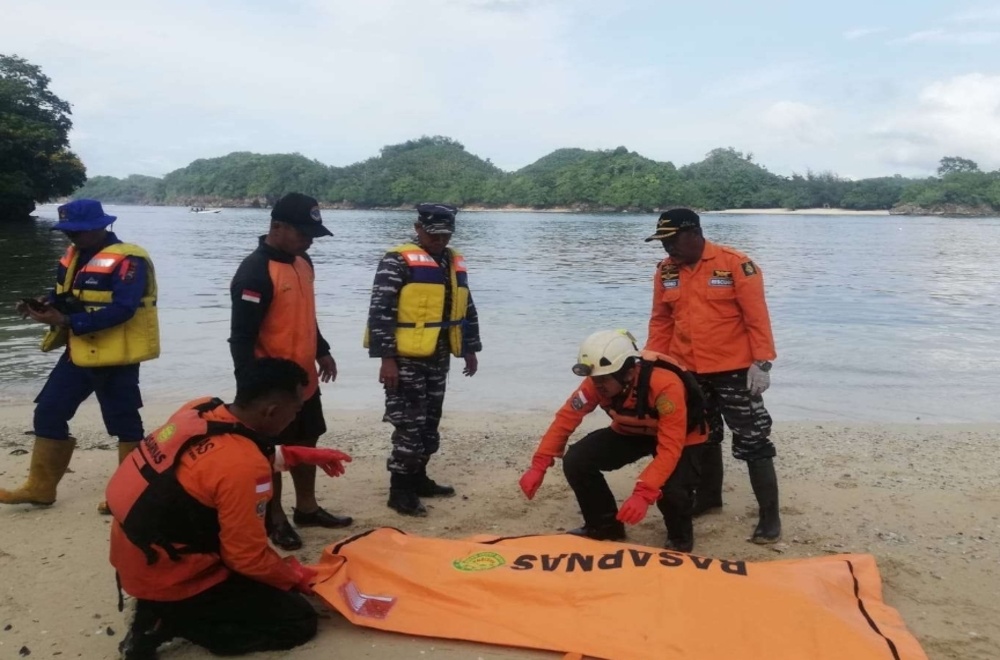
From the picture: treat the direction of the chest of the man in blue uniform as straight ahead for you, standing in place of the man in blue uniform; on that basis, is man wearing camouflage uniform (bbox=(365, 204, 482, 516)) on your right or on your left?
on your left

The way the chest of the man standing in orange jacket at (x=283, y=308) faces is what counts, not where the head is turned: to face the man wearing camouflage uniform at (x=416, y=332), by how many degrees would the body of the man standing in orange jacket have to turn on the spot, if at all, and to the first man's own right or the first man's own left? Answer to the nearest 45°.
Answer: approximately 90° to the first man's own left

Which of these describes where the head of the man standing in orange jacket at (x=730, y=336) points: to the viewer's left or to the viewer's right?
to the viewer's left

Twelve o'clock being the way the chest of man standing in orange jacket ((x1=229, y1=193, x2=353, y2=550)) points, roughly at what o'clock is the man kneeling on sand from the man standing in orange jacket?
The man kneeling on sand is roughly at 2 o'clock from the man standing in orange jacket.

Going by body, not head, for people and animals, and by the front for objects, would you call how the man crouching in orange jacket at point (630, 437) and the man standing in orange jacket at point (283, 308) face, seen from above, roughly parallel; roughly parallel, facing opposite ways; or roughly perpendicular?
roughly perpendicular

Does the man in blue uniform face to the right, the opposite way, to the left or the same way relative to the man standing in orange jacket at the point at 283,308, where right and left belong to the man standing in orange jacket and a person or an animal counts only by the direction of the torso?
to the right

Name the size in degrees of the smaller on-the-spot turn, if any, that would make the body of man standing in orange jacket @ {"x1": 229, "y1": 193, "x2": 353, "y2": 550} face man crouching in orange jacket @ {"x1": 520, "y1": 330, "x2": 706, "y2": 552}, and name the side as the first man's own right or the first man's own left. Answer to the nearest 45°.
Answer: approximately 45° to the first man's own left

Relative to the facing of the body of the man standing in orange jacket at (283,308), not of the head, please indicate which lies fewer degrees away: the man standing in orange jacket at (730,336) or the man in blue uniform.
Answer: the man standing in orange jacket

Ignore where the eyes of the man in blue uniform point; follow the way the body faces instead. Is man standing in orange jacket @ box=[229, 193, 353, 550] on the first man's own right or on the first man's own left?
on the first man's own left

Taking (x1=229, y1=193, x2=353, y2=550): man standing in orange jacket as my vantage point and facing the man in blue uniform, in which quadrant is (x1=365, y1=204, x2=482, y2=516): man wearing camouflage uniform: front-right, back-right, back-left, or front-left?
back-right
